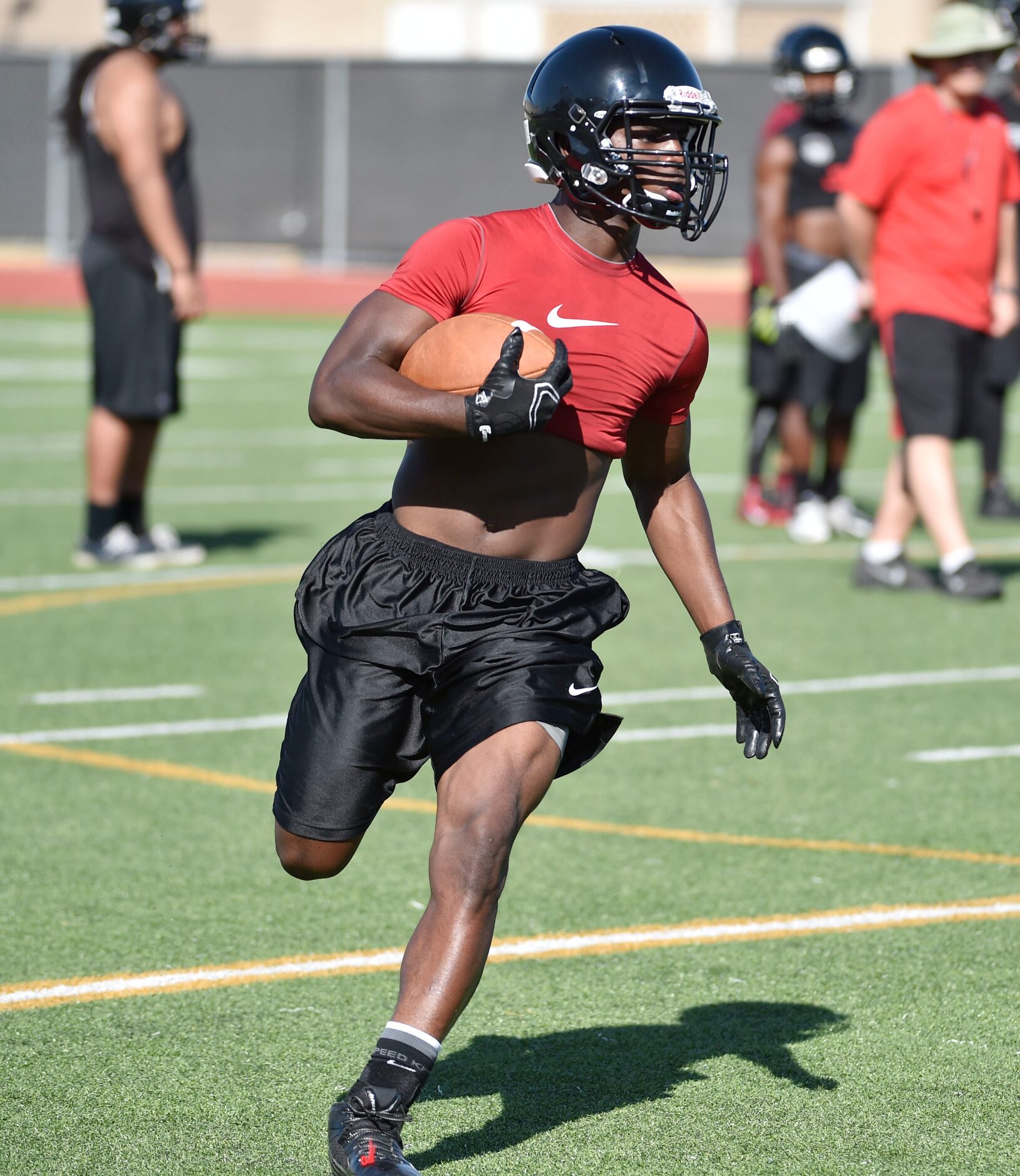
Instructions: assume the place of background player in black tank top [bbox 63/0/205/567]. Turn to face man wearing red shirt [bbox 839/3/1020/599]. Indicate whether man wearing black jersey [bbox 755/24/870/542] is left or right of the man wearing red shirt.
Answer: left

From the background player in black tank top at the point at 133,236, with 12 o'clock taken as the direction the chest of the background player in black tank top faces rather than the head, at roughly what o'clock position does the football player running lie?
The football player running is roughly at 3 o'clock from the background player in black tank top.

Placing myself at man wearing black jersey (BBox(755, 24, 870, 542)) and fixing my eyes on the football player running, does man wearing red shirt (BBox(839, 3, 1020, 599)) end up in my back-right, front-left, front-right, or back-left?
front-left

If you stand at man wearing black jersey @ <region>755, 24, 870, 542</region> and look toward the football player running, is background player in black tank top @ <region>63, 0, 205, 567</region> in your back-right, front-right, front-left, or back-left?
front-right

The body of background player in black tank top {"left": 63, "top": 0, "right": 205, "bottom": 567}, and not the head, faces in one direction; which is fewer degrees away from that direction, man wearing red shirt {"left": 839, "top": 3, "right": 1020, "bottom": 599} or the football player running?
the man wearing red shirt

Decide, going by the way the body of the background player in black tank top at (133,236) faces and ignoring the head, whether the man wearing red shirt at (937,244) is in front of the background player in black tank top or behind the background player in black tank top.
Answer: in front

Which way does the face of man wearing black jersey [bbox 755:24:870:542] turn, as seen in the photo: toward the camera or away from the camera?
toward the camera

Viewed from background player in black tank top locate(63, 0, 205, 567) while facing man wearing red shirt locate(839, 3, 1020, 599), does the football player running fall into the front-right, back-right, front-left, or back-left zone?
front-right

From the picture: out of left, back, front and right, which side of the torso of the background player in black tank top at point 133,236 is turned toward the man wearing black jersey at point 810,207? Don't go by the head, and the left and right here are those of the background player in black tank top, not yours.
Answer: front
